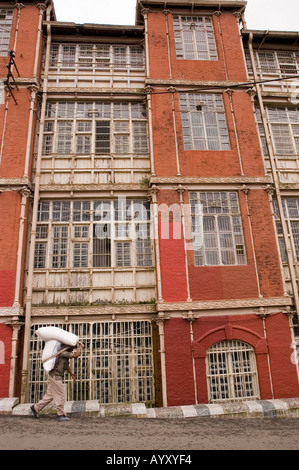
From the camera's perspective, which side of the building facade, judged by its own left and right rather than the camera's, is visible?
front

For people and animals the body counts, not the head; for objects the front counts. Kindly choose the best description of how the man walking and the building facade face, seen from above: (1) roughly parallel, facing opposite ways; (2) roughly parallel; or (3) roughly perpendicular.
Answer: roughly perpendicular

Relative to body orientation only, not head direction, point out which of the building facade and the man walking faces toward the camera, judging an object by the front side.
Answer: the building facade
